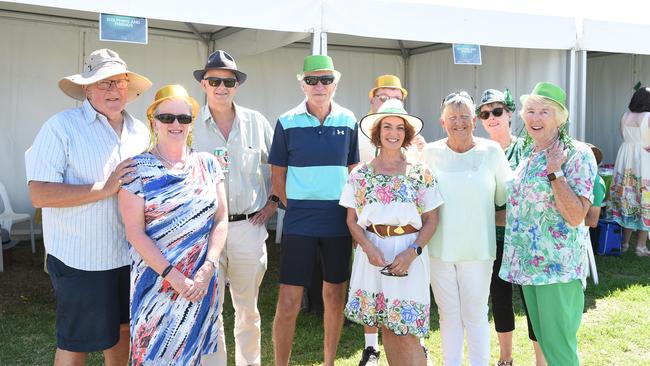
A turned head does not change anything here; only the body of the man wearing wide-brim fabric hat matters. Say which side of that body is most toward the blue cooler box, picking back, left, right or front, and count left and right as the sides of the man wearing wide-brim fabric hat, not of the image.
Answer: left

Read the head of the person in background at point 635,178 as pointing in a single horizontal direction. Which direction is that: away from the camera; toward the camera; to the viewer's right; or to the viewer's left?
away from the camera

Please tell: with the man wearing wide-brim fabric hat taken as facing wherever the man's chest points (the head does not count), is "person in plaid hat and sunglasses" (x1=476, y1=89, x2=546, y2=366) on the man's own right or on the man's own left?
on the man's own left

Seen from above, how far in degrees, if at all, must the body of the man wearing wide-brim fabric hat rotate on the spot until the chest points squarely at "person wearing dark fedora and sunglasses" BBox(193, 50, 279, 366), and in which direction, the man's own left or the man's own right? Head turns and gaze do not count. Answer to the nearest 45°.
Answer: approximately 90° to the man's own left

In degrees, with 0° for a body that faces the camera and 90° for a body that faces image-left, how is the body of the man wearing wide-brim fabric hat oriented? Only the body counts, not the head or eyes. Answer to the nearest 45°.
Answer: approximately 315°
